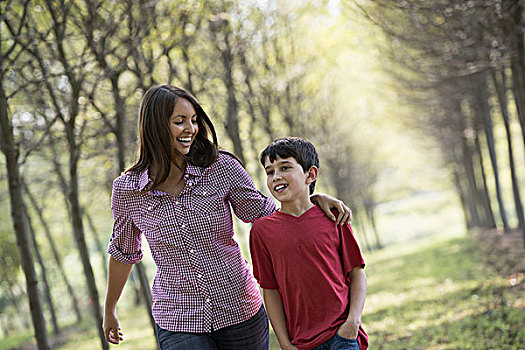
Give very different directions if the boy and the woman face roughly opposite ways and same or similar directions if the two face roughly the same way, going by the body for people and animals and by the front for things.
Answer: same or similar directions

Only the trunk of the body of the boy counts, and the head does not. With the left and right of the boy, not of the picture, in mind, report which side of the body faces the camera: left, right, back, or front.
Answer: front

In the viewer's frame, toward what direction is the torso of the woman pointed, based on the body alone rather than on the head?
toward the camera

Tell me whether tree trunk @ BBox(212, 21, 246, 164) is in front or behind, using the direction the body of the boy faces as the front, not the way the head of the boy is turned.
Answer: behind

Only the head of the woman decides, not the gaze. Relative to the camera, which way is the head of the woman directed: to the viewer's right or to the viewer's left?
to the viewer's right

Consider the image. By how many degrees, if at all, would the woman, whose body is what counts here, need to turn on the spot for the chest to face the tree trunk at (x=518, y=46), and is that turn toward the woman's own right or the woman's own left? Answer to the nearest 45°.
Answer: approximately 135° to the woman's own left

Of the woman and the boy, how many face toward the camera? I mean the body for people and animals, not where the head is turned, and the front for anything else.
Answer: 2

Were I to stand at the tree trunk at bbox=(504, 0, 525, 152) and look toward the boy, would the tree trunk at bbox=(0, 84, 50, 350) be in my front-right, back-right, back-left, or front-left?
front-right

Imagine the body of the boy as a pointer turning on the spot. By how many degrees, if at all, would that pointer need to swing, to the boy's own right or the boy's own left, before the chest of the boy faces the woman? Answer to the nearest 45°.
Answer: approximately 90° to the boy's own right

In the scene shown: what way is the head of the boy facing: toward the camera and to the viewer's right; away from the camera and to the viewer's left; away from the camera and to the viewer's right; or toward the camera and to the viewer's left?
toward the camera and to the viewer's left
